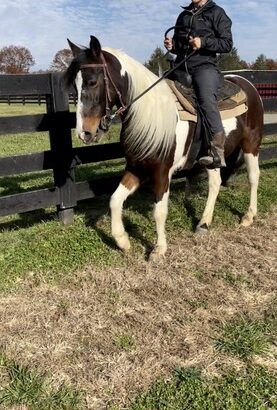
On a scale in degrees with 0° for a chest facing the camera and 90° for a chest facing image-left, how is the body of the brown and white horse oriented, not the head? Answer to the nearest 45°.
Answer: approximately 45°

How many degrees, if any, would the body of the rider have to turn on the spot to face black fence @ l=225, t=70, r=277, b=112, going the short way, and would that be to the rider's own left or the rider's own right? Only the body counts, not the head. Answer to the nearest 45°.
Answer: approximately 135° to the rider's own right

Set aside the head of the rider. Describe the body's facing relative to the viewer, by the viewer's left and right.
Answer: facing the viewer and to the left of the viewer

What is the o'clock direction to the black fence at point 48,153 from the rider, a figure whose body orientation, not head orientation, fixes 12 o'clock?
The black fence is roughly at 1 o'clock from the rider.

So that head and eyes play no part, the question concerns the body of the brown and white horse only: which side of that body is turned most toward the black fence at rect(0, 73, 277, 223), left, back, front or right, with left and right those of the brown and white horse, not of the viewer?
right
